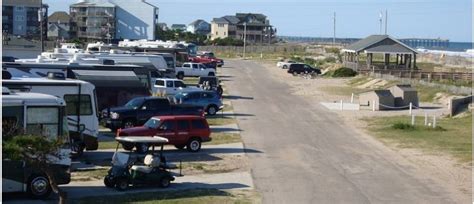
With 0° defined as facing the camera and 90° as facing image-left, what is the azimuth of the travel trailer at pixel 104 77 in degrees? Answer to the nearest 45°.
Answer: approximately 270°

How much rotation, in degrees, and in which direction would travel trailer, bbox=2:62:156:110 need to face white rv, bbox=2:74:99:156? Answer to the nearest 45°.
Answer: approximately 90° to its right

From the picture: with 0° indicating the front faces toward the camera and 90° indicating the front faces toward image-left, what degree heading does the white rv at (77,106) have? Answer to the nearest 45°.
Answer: approximately 270°

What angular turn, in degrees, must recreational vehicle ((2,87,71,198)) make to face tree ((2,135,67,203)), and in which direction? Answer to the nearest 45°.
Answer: approximately 90° to its right

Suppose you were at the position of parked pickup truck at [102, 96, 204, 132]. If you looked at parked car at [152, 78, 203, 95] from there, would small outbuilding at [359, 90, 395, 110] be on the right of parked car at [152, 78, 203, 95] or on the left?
right

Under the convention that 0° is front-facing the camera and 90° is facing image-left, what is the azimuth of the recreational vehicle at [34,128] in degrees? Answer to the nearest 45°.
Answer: approximately 270°

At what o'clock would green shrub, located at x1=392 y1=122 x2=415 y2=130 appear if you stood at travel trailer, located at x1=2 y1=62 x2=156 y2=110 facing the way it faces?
The green shrub is roughly at 12 o'clock from the travel trailer.

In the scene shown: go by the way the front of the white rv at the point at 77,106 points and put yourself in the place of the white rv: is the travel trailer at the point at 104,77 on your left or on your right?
on your left

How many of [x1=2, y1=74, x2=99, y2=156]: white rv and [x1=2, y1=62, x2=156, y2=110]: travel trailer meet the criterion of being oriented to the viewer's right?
2

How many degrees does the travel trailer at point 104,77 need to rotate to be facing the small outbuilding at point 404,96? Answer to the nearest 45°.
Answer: approximately 45° to its left
